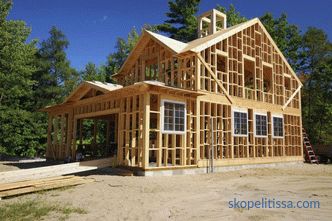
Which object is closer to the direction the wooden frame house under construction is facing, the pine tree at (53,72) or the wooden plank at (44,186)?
the wooden plank

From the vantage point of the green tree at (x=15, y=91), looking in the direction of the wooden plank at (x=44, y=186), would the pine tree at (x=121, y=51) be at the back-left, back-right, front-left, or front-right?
back-left

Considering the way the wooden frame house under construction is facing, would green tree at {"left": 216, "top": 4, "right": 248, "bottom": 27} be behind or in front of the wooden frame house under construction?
behind

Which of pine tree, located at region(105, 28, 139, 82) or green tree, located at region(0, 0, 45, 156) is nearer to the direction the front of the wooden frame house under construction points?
the green tree

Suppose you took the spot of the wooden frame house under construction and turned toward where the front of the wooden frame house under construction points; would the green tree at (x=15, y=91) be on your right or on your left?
on your right

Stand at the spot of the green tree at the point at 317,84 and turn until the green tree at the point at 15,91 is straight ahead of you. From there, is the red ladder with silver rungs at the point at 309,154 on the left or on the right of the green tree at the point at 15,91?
left

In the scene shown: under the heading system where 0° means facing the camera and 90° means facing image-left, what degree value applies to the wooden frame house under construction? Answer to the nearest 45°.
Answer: approximately 45°

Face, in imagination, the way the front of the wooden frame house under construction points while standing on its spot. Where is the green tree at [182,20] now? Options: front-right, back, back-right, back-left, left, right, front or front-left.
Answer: back-right

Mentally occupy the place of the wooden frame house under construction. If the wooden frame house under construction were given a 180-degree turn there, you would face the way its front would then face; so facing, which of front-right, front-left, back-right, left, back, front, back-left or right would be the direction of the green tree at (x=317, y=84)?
front

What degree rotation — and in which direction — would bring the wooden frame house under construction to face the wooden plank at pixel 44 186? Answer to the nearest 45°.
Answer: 0° — it already faces it
